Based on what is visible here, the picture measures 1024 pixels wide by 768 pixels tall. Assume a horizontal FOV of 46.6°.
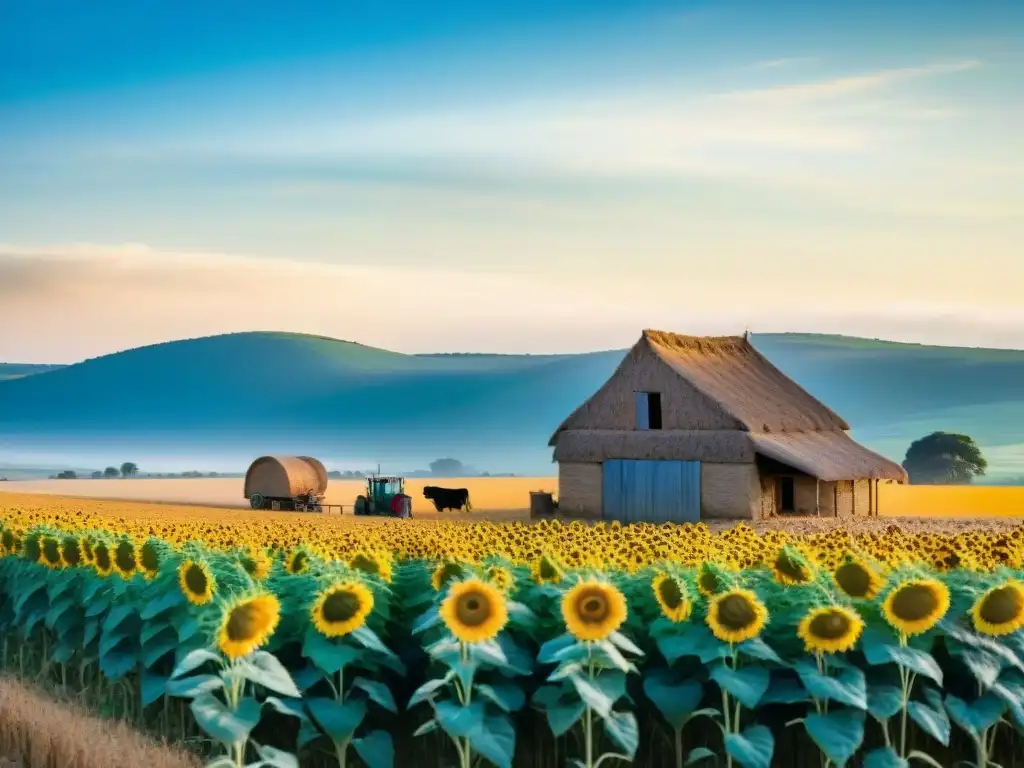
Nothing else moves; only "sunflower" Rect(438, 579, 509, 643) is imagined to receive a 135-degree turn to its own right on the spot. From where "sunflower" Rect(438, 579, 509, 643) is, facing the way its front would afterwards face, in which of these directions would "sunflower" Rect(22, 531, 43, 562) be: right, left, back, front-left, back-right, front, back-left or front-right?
front

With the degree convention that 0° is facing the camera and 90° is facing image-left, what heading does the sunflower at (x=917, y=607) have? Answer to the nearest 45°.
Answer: approximately 0°

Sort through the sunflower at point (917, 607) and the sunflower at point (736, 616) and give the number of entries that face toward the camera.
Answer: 2

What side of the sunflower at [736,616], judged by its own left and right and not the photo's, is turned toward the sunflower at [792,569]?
back

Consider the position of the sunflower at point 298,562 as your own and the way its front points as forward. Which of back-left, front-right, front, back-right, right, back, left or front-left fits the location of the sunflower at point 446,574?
front-left

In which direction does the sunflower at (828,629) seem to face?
toward the camera

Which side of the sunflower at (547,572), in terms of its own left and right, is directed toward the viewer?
front

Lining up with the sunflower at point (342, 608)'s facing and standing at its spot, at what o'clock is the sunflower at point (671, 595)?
the sunflower at point (671, 595) is roughly at 9 o'clock from the sunflower at point (342, 608).

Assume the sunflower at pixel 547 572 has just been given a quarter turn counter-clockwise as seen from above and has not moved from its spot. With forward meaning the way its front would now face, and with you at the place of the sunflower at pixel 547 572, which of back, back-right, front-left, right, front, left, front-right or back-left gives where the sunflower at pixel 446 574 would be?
back

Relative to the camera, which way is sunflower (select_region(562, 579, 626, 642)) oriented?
toward the camera
